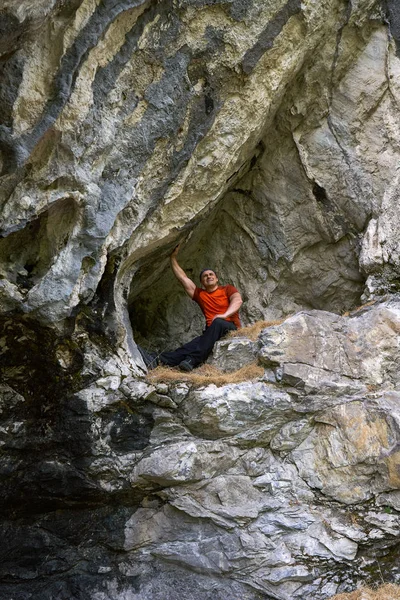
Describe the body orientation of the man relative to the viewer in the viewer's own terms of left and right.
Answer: facing the viewer and to the left of the viewer
